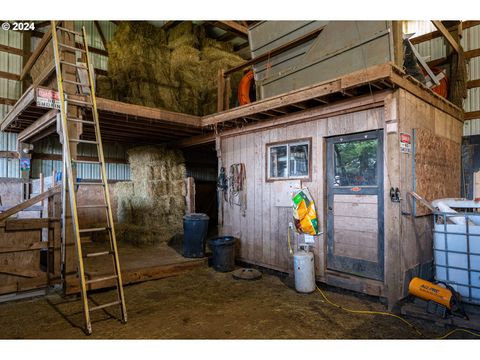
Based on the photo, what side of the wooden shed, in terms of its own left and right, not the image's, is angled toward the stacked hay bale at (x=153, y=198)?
right

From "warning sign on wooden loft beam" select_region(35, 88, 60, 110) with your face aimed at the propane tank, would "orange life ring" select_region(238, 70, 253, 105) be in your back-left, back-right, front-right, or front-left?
front-left

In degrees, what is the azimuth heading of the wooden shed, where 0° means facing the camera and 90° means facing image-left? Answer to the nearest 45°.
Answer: approximately 45°

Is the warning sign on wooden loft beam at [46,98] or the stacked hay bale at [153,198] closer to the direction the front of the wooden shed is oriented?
the warning sign on wooden loft beam

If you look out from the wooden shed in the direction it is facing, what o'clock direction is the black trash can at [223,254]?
The black trash can is roughly at 2 o'clock from the wooden shed.

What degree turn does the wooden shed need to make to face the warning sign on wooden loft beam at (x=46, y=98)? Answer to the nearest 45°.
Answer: approximately 45° to its right

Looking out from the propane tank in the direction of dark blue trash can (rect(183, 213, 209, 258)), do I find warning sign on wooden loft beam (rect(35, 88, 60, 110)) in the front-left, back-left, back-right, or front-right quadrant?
front-left

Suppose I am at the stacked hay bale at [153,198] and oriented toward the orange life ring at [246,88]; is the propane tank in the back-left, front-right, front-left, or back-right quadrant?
front-right

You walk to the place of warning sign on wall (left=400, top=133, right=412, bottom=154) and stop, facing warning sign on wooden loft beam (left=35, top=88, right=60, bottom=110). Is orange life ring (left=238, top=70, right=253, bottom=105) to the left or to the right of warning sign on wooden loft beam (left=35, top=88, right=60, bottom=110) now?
right
